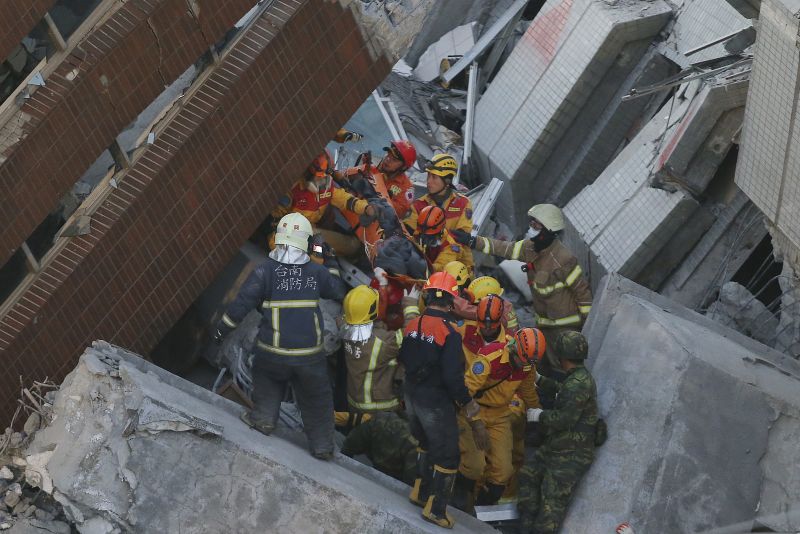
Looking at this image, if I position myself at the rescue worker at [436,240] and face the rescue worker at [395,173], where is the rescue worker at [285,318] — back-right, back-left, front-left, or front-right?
back-left

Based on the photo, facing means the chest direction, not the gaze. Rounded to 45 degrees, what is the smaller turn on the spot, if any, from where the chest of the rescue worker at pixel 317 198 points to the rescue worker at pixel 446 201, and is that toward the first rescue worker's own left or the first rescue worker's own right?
approximately 45° to the first rescue worker's own left

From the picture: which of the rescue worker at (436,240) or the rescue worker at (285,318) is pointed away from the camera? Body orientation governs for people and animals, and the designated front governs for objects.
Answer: the rescue worker at (285,318)

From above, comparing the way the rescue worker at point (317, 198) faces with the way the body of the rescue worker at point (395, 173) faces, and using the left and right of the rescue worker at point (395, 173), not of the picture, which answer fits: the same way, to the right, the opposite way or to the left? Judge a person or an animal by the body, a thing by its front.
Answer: to the left

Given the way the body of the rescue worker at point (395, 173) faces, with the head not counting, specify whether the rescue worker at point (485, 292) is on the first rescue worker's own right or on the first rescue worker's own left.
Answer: on the first rescue worker's own left

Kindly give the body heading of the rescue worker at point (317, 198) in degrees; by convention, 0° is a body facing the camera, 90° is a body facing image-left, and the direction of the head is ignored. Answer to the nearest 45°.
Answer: approximately 315°

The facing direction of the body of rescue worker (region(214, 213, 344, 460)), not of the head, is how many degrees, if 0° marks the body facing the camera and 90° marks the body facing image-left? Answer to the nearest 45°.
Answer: approximately 180°

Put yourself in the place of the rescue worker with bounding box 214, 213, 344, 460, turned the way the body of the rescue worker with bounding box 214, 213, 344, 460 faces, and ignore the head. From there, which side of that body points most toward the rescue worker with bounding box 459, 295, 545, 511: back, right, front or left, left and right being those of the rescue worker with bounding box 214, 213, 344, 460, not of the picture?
right

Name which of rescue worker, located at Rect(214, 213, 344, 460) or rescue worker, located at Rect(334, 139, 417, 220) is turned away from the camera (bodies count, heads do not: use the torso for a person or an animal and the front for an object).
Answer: rescue worker, located at Rect(214, 213, 344, 460)

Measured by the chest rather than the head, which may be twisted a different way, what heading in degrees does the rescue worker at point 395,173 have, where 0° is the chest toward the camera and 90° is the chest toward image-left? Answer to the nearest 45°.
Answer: approximately 45°
